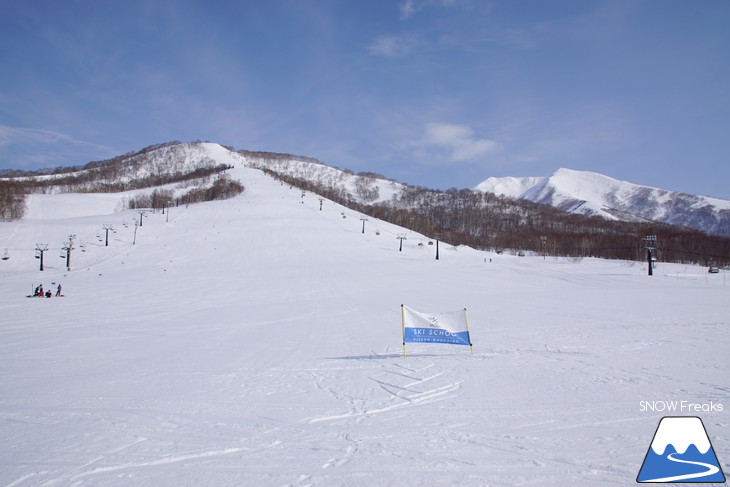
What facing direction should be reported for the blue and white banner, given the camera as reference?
facing the viewer
